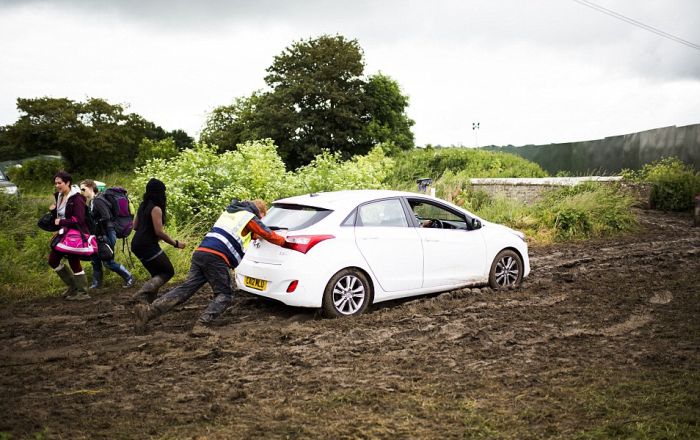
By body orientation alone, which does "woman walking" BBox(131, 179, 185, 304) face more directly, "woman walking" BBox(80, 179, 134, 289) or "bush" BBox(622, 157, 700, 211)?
the bush

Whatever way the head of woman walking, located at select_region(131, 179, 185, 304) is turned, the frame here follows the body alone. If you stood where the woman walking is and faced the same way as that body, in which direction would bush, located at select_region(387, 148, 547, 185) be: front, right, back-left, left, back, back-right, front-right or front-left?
front

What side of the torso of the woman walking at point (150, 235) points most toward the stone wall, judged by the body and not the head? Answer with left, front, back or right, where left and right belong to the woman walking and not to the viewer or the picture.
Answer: front

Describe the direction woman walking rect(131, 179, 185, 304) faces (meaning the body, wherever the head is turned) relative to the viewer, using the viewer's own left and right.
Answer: facing away from the viewer and to the right of the viewer

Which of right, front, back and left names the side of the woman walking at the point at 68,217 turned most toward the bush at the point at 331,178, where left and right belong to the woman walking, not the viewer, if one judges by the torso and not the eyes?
back

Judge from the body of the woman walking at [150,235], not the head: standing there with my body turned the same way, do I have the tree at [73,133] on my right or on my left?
on my left

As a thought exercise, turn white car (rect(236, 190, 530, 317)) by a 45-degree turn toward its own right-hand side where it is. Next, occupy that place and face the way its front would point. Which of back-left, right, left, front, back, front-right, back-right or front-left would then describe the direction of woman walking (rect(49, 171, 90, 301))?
back

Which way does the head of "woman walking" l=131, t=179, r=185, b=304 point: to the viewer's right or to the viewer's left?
to the viewer's right

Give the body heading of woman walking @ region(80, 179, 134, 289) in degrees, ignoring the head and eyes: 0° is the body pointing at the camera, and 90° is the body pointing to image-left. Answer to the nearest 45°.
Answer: approximately 90°

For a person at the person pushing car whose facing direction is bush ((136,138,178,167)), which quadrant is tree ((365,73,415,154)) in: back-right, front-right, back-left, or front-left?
front-right

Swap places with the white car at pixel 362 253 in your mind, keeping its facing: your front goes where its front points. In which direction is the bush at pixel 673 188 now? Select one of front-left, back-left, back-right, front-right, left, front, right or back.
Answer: front

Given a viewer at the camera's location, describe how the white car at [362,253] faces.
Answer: facing away from the viewer and to the right of the viewer

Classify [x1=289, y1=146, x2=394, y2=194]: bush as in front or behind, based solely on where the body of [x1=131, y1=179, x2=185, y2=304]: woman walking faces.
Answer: in front

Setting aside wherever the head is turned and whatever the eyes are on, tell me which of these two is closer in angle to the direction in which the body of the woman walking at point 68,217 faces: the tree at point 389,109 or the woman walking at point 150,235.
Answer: the woman walking

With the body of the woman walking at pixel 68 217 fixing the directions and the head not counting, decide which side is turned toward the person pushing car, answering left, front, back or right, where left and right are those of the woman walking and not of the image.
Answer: left
